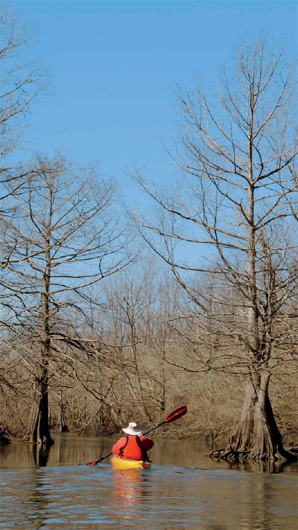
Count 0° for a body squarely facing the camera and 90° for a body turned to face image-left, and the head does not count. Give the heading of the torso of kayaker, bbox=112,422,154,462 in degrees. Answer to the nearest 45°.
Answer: approximately 180°
